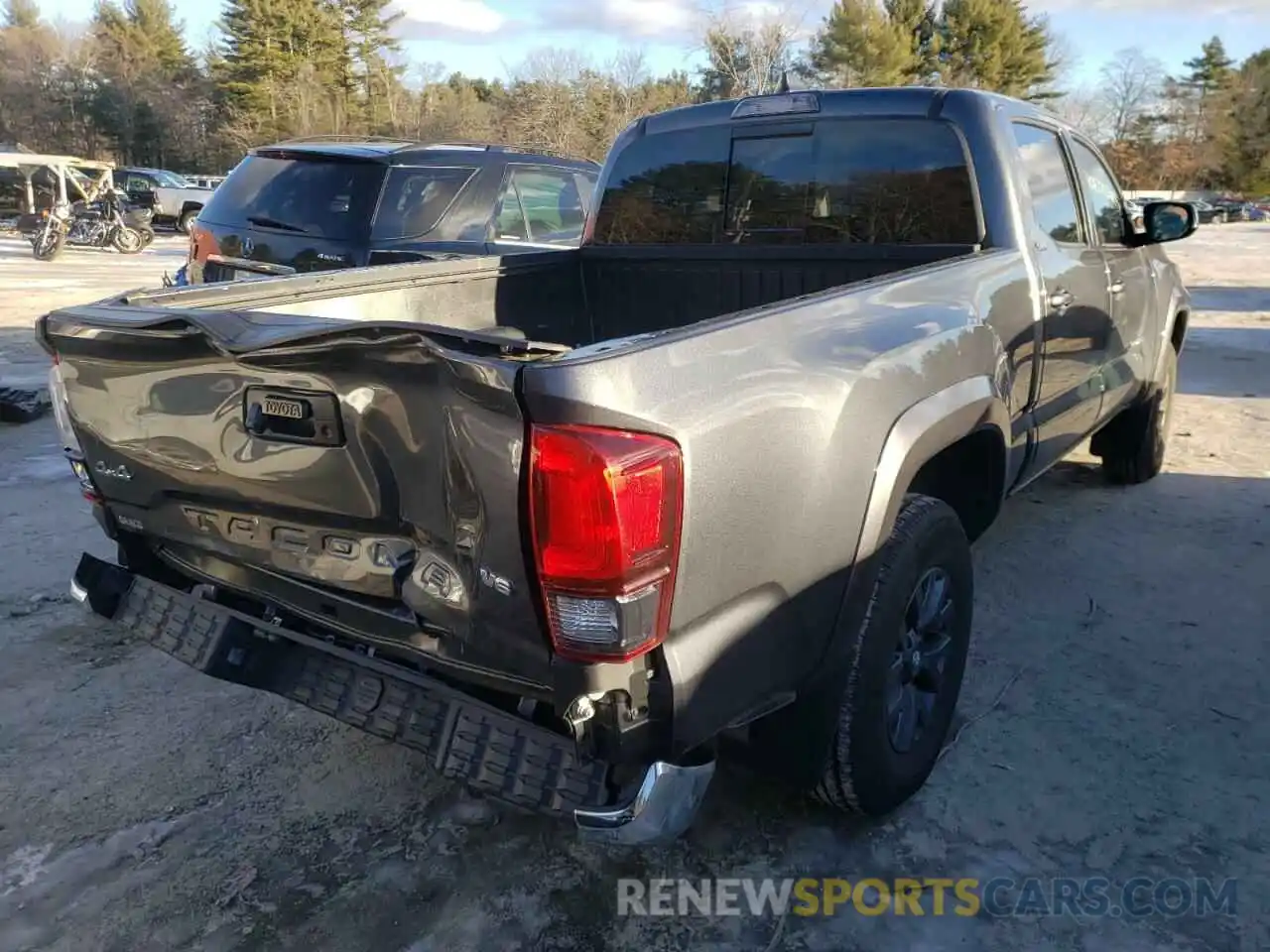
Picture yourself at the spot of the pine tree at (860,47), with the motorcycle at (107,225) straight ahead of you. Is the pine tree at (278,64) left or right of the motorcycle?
right

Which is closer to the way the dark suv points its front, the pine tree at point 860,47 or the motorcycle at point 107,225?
the pine tree

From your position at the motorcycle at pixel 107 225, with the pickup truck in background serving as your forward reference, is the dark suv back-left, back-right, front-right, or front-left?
back-right

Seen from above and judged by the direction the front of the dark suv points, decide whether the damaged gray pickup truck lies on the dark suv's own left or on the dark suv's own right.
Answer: on the dark suv's own right

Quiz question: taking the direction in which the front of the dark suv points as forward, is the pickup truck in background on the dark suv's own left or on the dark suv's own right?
on the dark suv's own left

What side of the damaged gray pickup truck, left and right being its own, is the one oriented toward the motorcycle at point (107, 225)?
left

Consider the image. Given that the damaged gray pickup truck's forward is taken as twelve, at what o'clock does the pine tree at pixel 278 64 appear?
The pine tree is roughly at 10 o'clock from the damaged gray pickup truck.

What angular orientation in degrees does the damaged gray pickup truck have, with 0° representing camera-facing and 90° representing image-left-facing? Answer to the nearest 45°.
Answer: approximately 225°

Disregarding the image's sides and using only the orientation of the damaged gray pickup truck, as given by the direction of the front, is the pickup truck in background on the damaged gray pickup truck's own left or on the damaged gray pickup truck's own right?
on the damaged gray pickup truck's own left

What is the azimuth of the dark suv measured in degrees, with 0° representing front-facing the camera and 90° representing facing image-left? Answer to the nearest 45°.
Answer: approximately 225°

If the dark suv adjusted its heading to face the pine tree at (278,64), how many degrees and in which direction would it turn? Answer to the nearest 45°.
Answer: approximately 45° to its left
